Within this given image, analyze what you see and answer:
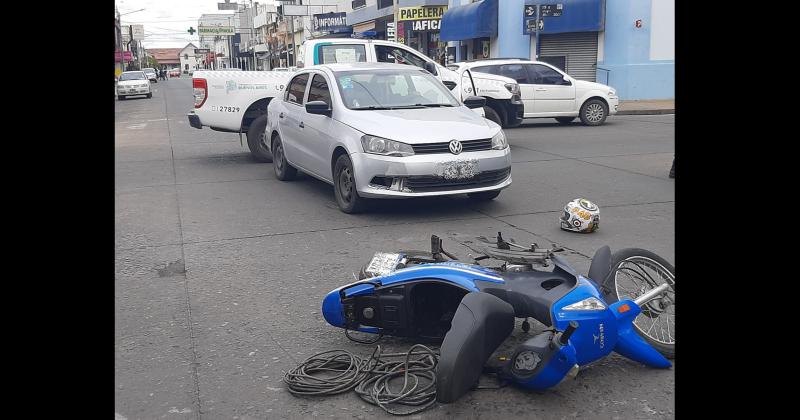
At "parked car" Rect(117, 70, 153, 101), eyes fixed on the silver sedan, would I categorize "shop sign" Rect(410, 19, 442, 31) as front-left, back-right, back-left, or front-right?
front-left

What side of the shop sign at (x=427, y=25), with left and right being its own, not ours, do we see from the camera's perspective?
front

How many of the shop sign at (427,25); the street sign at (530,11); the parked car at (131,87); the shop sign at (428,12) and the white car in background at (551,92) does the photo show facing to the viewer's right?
1

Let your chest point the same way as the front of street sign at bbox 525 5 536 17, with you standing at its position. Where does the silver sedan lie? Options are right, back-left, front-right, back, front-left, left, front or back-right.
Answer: front

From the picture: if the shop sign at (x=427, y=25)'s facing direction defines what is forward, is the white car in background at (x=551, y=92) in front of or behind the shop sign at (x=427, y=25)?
in front

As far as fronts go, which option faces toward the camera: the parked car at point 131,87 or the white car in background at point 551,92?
the parked car

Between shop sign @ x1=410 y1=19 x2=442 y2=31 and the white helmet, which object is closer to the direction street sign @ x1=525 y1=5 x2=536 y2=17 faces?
the white helmet

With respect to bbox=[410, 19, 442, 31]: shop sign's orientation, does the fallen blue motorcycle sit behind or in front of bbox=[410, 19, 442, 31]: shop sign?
in front

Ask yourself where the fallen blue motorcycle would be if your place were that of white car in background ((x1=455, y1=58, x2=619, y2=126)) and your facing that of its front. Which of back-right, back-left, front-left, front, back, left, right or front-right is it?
right

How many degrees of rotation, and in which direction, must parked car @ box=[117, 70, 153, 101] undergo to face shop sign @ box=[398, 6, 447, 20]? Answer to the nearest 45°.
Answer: approximately 45° to its left

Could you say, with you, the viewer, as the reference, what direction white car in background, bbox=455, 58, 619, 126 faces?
facing to the right of the viewer

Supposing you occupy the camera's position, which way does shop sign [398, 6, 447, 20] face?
facing the viewer

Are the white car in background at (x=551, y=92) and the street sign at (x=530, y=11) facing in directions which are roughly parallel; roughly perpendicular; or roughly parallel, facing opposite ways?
roughly perpendicular

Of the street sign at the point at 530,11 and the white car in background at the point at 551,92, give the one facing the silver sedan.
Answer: the street sign

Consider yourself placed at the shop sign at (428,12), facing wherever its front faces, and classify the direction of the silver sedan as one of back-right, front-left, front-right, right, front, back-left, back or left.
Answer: front

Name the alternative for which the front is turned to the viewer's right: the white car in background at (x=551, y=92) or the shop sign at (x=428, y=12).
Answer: the white car in background

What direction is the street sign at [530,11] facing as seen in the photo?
toward the camera

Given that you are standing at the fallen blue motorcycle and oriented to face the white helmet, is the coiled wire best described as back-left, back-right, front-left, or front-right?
back-left

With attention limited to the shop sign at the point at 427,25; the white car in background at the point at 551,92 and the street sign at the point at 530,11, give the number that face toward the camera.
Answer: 2
